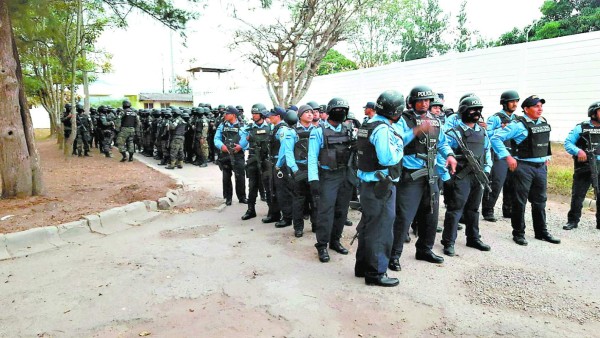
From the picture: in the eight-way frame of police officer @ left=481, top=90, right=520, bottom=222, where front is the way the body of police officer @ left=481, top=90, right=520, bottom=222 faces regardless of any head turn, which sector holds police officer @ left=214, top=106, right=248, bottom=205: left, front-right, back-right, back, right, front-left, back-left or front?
back-right

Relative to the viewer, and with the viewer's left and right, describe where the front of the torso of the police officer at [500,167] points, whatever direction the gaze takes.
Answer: facing the viewer and to the right of the viewer

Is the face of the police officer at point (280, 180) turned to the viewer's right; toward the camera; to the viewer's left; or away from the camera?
to the viewer's left

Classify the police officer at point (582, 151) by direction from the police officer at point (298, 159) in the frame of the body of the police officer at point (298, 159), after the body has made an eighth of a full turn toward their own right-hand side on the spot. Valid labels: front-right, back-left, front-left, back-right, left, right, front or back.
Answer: left

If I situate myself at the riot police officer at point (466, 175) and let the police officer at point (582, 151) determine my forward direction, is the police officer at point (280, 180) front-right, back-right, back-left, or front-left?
back-left

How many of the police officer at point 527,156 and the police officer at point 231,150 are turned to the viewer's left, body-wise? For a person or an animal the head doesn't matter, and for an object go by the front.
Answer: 0

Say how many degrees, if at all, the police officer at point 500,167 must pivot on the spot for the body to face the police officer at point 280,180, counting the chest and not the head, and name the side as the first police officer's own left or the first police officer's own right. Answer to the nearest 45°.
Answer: approximately 90° to the first police officer's own right

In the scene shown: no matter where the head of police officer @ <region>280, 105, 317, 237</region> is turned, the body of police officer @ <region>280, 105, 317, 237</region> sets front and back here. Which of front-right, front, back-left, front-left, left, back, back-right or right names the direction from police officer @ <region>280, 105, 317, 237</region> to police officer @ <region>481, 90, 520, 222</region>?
front-left
